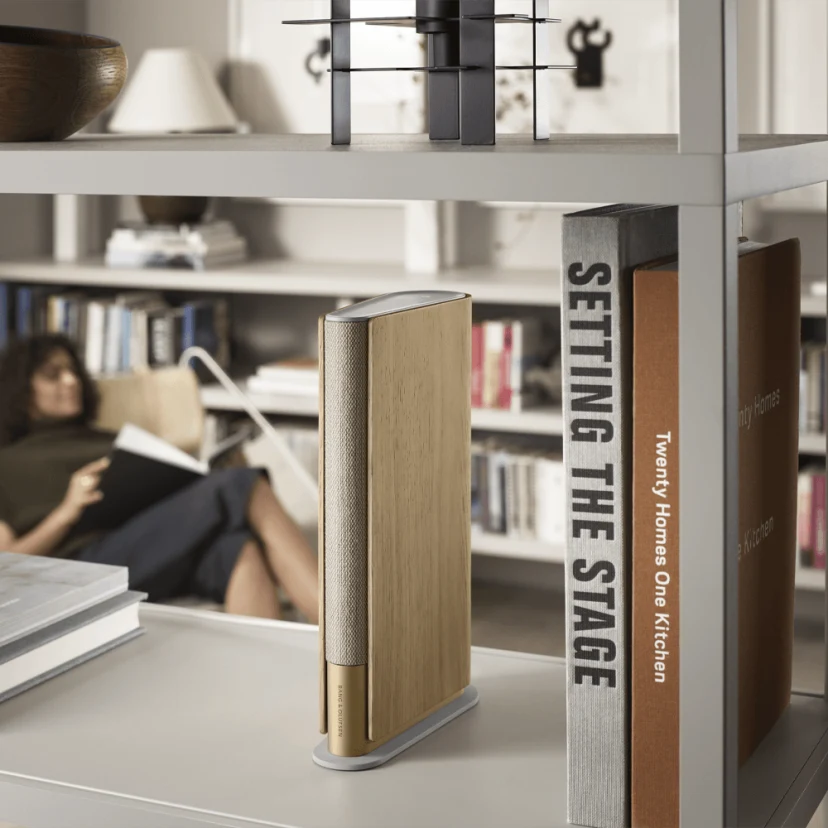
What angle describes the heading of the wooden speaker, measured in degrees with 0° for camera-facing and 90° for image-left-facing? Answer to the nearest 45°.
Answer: approximately 45°

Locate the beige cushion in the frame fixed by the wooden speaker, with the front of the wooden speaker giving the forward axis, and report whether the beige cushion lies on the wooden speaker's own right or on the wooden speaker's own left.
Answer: on the wooden speaker's own right

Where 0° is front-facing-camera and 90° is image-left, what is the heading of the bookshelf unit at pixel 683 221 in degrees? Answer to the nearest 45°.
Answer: approximately 0°

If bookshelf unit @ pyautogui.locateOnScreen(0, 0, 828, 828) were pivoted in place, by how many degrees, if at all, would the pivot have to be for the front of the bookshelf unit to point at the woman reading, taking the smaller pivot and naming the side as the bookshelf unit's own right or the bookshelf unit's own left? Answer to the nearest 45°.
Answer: approximately 180°

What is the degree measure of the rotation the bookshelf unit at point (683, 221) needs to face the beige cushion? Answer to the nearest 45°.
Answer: approximately 180°

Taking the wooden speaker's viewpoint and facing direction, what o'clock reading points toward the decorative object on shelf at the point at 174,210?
The decorative object on shelf is roughly at 4 o'clock from the wooden speaker.
